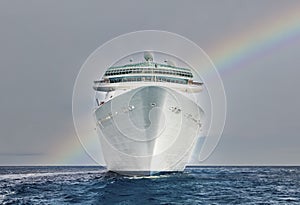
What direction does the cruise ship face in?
toward the camera
